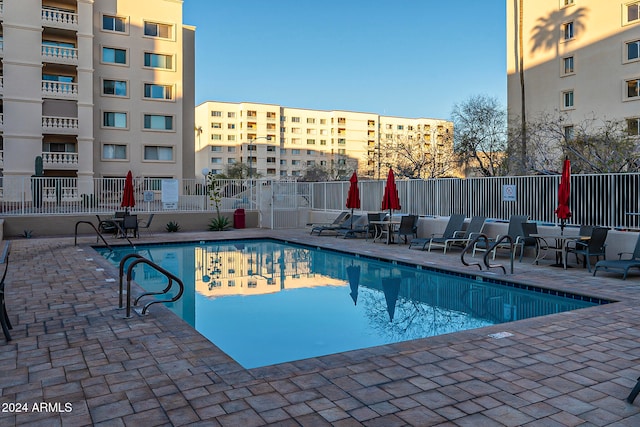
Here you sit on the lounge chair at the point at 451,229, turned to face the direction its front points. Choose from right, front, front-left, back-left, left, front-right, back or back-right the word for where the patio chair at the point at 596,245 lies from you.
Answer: left

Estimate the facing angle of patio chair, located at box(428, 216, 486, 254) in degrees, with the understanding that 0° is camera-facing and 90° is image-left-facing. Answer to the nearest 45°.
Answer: approximately 45°

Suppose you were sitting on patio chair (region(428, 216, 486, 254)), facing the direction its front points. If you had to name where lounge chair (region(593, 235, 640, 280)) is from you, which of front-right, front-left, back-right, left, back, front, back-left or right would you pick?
left

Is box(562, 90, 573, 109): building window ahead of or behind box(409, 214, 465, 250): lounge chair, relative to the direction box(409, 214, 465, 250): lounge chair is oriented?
behind

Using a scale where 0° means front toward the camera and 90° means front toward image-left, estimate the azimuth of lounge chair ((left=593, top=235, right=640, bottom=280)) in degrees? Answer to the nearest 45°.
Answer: approximately 90°

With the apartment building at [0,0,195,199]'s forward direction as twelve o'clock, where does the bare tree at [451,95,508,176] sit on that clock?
The bare tree is roughly at 10 o'clock from the apartment building.

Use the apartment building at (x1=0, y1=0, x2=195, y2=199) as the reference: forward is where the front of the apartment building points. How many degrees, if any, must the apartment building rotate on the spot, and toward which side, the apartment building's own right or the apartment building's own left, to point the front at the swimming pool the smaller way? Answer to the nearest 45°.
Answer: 0° — it already faces it

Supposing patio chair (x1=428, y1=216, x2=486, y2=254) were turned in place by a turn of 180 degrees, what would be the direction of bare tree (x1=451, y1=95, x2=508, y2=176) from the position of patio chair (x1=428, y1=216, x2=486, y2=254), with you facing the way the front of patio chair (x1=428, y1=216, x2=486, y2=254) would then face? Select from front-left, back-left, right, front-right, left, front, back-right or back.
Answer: front-left
